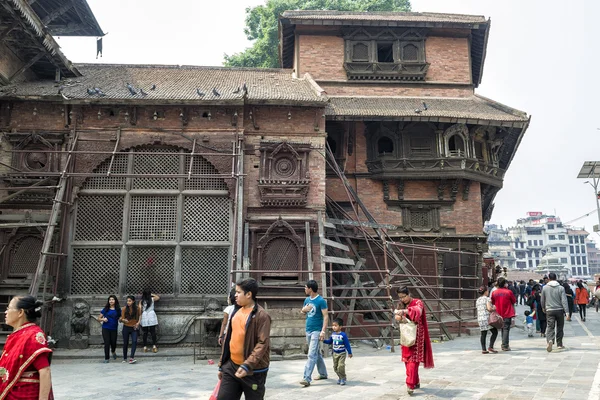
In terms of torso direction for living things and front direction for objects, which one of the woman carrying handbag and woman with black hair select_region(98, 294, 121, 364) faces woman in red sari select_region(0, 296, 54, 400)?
the woman with black hair

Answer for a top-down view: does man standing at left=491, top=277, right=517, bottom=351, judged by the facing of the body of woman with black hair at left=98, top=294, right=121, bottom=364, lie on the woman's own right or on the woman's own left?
on the woman's own left
